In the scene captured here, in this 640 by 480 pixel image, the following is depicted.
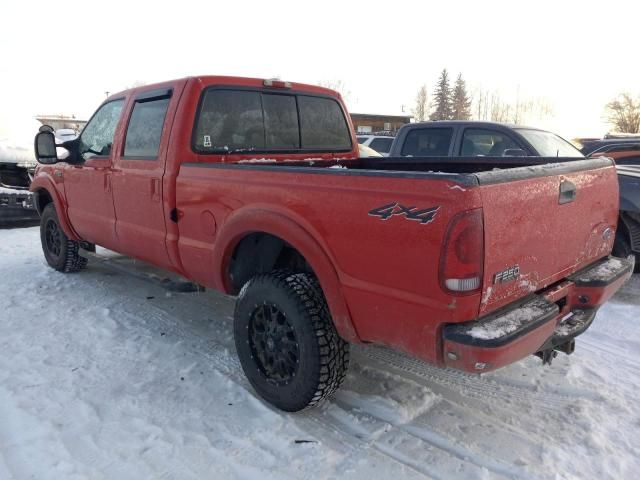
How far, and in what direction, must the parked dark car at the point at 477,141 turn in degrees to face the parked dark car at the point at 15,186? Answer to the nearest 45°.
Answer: approximately 135° to its right

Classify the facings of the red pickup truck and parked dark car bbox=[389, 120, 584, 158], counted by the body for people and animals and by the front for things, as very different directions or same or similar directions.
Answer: very different directions

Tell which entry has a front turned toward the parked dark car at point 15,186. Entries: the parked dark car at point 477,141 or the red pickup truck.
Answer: the red pickup truck

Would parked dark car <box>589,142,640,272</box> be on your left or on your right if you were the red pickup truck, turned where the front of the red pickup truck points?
on your right

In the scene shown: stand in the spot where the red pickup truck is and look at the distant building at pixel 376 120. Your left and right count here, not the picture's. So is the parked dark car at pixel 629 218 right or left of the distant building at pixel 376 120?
right

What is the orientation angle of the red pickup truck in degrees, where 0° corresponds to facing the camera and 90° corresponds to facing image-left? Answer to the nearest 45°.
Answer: approximately 135°

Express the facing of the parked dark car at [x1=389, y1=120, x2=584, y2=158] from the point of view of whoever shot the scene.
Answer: facing the viewer and to the right of the viewer

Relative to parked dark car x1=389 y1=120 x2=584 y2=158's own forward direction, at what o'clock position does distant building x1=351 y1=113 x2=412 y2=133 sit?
The distant building is roughly at 7 o'clock from the parked dark car.

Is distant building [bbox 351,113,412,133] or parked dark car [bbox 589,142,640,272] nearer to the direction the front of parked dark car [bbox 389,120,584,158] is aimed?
the parked dark car

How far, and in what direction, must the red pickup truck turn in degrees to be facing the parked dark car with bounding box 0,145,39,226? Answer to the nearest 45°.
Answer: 0° — it already faces it
